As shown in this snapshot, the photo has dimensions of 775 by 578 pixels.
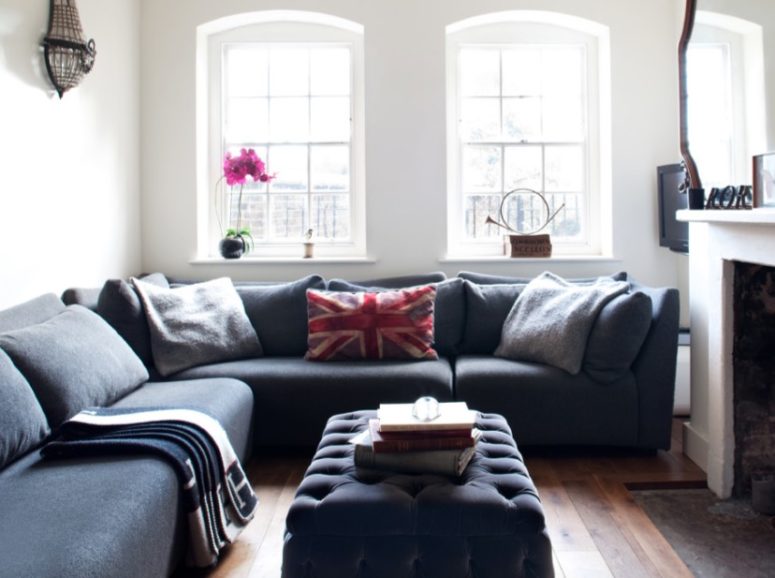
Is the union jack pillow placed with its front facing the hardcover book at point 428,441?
yes

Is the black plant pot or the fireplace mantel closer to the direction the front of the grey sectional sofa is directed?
the fireplace mantel

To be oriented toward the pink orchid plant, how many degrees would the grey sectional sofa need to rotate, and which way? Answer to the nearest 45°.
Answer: approximately 180°

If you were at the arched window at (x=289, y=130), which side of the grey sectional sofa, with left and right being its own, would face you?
back

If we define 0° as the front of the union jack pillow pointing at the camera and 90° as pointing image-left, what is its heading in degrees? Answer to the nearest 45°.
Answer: approximately 0°

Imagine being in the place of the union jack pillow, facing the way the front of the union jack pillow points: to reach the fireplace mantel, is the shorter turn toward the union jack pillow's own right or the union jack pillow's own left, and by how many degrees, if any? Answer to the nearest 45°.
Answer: approximately 45° to the union jack pillow's own left

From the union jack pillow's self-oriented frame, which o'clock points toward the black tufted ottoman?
The black tufted ottoman is roughly at 12 o'clock from the union jack pillow.

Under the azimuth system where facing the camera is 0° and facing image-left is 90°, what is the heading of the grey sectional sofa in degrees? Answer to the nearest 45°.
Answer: approximately 0°
